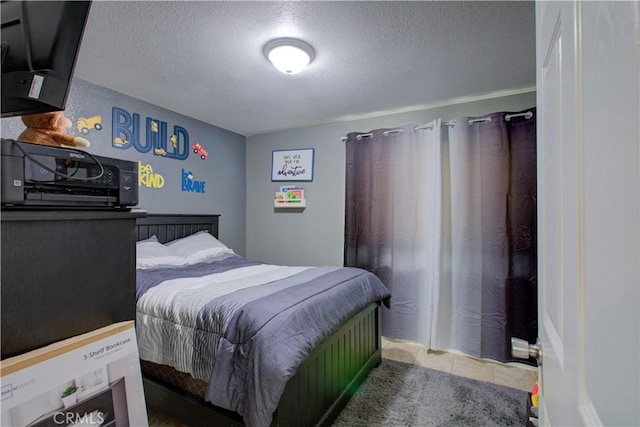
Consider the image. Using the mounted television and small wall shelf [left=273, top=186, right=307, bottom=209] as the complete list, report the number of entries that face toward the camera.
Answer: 1

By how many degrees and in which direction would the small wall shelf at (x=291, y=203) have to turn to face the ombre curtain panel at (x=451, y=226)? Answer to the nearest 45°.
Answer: approximately 45° to its left

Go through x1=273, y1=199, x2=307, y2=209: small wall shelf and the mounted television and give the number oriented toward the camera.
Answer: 1

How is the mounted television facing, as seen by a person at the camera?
facing away from the viewer and to the right of the viewer

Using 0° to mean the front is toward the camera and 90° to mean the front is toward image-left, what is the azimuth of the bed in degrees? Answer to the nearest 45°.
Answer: approximately 315°

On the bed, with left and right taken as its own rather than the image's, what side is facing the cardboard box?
right

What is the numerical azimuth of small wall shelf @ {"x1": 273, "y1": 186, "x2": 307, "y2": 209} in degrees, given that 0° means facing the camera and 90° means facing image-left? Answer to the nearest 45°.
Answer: approximately 0°

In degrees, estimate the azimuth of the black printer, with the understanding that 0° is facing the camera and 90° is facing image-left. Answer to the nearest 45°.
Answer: approximately 315°

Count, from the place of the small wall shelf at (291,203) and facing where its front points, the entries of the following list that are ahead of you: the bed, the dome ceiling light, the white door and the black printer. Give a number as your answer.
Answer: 4

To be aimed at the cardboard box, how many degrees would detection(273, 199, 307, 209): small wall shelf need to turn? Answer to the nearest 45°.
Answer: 0° — it already faces it

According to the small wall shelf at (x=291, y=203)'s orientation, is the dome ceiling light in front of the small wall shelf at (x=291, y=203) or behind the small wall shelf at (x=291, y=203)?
in front
